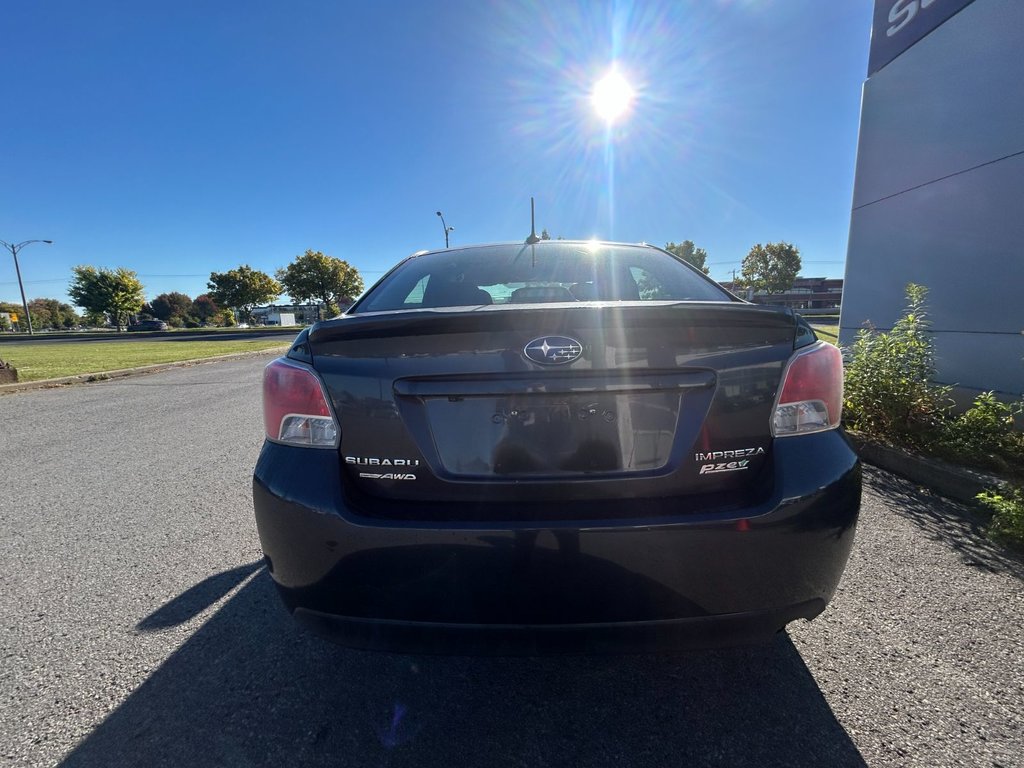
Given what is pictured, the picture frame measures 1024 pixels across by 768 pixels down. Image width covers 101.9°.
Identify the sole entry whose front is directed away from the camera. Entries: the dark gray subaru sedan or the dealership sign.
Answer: the dark gray subaru sedan

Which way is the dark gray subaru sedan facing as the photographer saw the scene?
facing away from the viewer

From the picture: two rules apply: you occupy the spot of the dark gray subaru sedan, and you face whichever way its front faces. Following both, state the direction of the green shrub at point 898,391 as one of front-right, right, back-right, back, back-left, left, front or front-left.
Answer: front-right
